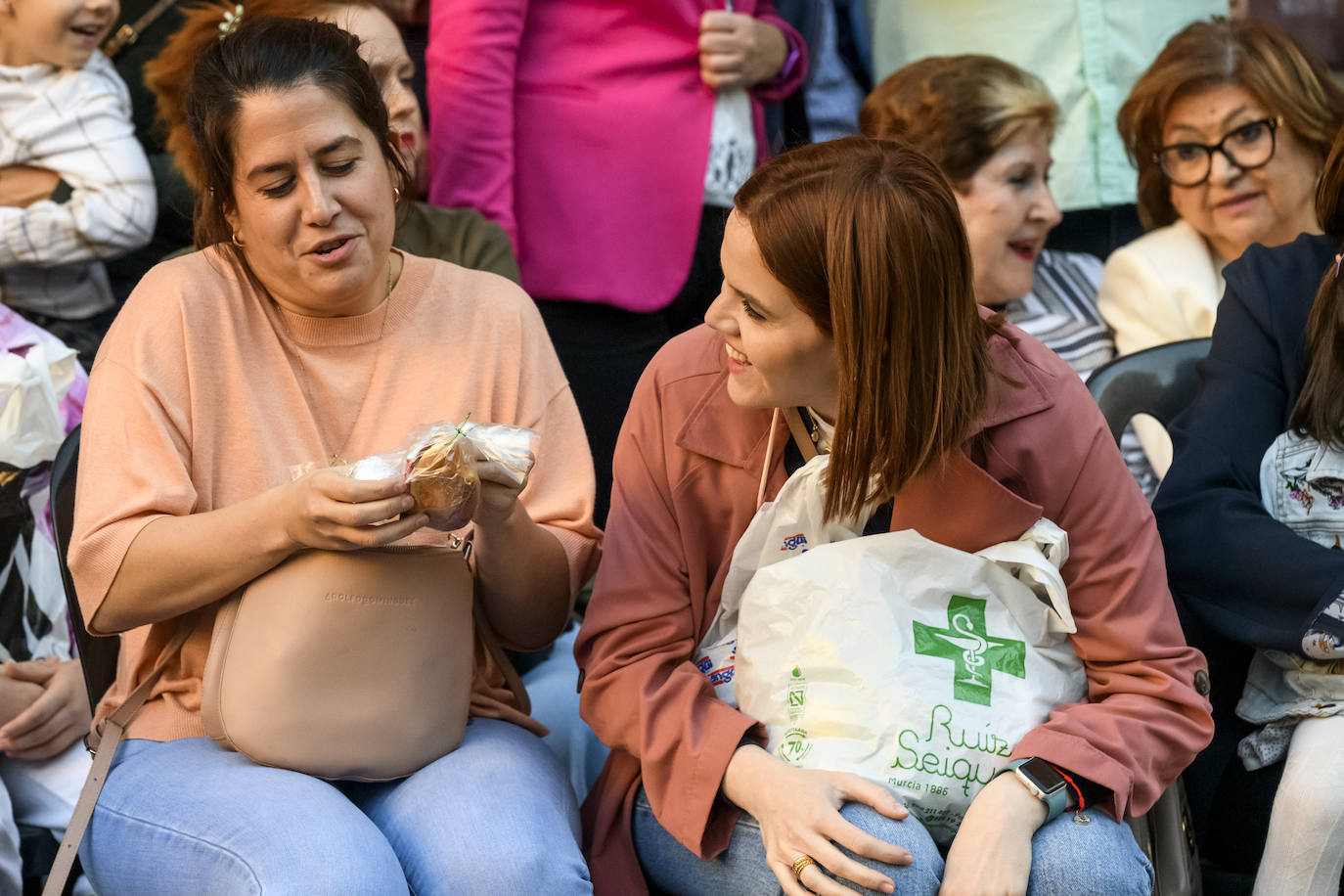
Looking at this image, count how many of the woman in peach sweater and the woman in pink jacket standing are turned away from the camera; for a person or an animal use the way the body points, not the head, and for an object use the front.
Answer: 0

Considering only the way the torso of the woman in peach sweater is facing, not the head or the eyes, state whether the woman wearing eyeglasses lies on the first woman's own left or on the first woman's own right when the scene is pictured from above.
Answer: on the first woman's own left

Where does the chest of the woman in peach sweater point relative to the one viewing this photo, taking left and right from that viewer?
facing the viewer

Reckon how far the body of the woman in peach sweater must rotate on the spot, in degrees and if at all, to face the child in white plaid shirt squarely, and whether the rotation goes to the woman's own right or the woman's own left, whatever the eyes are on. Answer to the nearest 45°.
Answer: approximately 180°

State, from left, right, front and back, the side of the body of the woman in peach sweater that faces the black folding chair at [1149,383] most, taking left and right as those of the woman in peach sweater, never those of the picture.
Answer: left

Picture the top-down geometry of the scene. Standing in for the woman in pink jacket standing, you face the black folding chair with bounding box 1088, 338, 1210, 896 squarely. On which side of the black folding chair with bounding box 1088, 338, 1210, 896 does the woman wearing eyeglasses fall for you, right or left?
left

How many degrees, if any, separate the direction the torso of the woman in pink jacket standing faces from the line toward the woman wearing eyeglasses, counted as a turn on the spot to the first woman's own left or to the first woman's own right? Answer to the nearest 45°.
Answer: approximately 45° to the first woman's own left

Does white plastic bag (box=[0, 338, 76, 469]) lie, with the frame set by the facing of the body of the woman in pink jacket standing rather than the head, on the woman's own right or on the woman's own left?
on the woman's own right

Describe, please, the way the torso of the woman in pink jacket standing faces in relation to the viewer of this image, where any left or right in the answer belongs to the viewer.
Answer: facing the viewer and to the right of the viewer

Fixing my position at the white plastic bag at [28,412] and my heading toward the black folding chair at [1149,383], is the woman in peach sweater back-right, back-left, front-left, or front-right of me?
front-right

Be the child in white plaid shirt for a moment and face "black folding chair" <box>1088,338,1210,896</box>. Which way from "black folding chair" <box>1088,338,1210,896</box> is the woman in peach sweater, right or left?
right

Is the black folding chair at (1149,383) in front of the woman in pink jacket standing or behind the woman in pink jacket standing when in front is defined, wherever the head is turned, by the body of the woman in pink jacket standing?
in front
